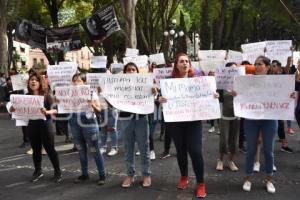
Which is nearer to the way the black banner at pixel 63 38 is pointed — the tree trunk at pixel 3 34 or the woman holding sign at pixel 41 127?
the woman holding sign

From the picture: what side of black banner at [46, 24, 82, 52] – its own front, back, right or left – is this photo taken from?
front

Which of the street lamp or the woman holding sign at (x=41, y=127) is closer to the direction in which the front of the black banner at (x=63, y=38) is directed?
the woman holding sign

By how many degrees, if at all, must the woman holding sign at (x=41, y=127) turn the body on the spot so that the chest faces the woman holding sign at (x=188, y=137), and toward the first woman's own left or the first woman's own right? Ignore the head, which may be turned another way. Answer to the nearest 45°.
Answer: approximately 90° to the first woman's own left

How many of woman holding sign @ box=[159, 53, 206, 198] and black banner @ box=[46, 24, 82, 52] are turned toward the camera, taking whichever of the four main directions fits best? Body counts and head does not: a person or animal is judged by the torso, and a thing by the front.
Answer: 2

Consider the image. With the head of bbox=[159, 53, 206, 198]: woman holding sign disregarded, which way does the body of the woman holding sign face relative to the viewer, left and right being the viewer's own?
facing the viewer

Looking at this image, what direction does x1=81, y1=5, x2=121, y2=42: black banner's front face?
toward the camera

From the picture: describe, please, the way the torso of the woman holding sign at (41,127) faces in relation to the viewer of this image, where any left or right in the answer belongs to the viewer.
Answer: facing the viewer and to the left of the viewer

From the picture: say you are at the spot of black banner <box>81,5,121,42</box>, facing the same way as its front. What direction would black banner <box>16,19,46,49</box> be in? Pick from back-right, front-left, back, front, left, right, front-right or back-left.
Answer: back-right
